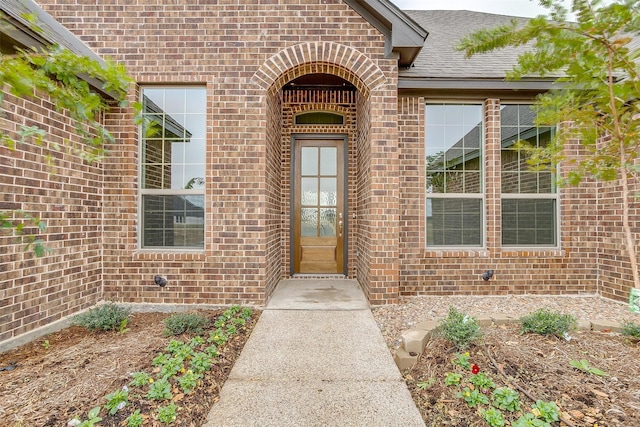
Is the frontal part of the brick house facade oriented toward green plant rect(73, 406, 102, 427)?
yes

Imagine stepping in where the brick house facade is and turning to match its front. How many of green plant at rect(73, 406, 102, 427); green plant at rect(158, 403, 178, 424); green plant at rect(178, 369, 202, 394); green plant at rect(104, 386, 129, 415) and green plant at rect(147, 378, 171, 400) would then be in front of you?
5

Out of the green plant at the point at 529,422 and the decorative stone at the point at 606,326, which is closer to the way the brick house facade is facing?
the green plant

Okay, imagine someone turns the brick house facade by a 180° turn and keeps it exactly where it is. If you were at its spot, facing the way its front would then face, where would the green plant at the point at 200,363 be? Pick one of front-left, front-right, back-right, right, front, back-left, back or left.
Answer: back

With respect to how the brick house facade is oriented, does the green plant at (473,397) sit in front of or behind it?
in front

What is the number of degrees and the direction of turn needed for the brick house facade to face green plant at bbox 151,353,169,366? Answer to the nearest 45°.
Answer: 0° — it already faces it

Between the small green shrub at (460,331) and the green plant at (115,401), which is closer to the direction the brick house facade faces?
the green plant

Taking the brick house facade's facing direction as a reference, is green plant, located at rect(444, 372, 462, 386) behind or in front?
in front

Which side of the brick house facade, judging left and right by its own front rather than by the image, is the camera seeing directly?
front

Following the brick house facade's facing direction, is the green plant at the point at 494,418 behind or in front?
in front

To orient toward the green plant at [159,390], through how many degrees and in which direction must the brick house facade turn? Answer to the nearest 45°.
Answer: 0° — it already faces it

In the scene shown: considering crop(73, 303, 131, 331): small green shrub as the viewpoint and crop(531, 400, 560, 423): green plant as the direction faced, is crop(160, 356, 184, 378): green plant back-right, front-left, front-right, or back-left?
front-right
